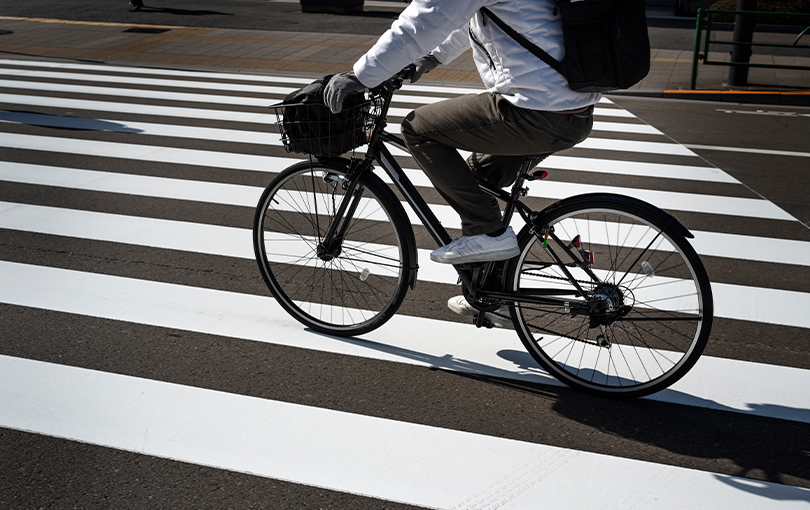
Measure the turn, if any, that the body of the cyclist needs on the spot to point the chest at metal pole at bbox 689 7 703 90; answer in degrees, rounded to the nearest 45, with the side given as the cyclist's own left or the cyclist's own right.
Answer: approximately 90° to the cyclist's own right

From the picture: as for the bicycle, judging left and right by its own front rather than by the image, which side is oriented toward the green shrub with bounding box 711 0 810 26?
right

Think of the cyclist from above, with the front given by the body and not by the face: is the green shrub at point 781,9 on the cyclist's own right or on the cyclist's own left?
on the cyclist's own right

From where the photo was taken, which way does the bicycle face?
to the viewer's left

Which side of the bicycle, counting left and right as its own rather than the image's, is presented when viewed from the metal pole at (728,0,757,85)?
right

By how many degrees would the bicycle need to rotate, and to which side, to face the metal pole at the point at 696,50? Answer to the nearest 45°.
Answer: approximately 90° to its right

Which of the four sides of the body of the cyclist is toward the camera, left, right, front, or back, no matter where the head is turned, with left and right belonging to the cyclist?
left
